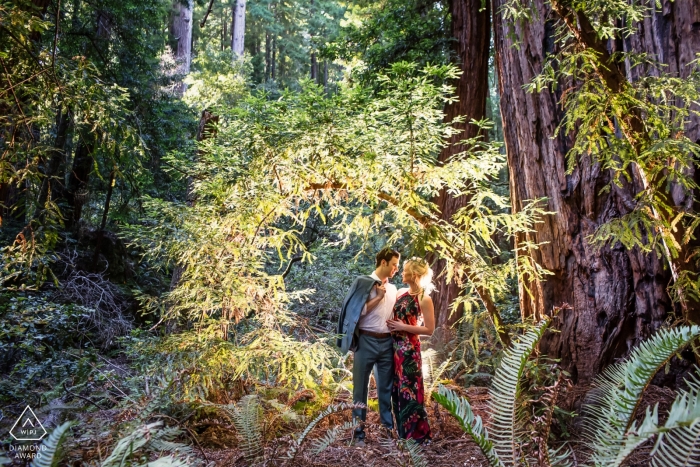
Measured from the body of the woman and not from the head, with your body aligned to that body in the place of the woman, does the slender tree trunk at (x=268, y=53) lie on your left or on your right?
on your right

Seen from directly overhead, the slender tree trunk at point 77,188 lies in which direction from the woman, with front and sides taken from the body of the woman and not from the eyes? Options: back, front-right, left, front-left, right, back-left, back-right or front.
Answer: right

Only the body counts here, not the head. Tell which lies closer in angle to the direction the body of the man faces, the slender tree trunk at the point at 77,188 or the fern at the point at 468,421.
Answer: the fern

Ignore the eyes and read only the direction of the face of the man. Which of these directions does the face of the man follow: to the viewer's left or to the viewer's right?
to the viewer's right

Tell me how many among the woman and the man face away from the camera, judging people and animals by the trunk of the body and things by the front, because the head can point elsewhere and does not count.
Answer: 0

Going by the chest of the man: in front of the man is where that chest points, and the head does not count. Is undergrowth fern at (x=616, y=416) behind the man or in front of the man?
in front

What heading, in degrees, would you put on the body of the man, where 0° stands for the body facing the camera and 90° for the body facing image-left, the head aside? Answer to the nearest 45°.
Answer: approximately 315°

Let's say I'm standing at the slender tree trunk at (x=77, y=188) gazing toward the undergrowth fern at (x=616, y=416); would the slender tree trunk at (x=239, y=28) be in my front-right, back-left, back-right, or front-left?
back-left

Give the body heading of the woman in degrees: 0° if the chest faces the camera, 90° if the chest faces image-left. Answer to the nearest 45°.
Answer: approximately 45°
